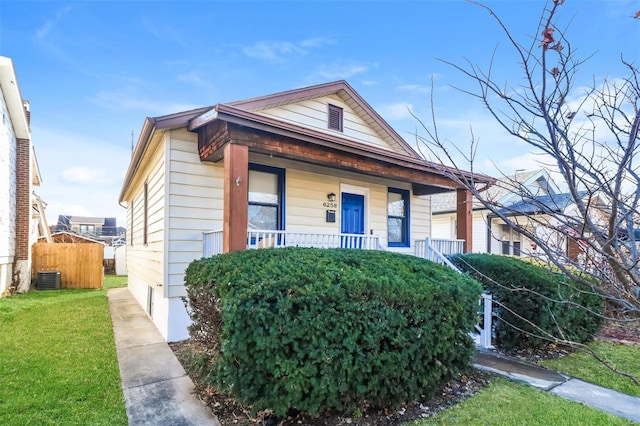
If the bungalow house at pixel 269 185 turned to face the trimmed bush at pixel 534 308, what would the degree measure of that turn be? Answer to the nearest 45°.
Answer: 0° — it already faces it

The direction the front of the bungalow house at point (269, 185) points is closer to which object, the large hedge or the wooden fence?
the large hedge

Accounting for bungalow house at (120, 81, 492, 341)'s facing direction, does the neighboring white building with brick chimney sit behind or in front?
behind

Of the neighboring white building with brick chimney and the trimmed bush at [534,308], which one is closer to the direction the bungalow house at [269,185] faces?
the trimmed bush

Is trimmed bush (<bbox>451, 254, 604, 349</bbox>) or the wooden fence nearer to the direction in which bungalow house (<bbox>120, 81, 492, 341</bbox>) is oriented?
the trimmed bush

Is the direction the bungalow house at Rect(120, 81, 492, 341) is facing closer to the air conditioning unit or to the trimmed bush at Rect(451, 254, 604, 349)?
the trimmed bush

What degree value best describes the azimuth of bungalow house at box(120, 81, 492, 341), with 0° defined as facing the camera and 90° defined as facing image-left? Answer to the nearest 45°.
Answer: approximately 315°
